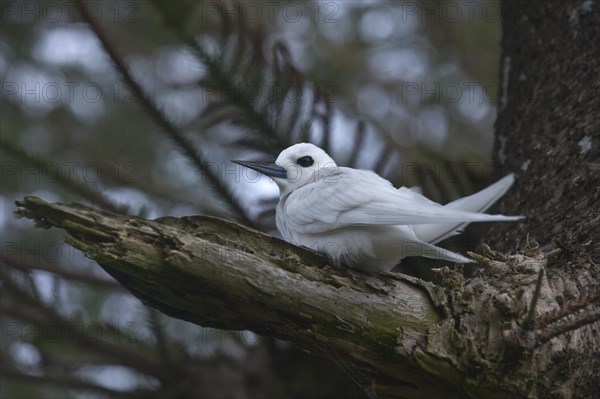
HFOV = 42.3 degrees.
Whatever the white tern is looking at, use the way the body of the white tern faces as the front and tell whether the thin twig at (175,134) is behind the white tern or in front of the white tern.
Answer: in front

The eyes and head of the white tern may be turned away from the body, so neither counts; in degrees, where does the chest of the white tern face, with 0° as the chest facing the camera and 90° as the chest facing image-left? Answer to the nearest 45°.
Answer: approximately 90°
